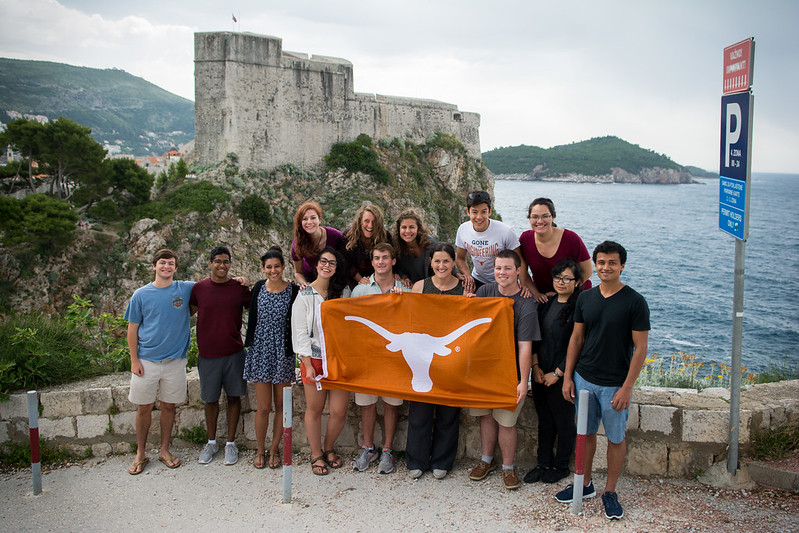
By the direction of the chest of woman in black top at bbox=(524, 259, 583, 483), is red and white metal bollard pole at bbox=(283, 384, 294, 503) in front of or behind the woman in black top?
in front

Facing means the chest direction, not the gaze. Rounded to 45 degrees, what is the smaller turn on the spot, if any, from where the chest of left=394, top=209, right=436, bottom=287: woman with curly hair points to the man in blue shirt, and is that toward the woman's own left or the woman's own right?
approximately 90° to the woman's own right

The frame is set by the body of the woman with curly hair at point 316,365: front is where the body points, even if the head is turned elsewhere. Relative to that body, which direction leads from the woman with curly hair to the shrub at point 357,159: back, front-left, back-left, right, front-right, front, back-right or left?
back-left

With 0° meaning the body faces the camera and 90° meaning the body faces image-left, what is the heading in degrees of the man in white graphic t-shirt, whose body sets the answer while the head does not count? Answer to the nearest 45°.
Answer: approximately 0°

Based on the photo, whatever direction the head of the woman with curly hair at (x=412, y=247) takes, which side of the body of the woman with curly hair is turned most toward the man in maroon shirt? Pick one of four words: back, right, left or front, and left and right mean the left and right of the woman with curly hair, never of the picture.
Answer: right

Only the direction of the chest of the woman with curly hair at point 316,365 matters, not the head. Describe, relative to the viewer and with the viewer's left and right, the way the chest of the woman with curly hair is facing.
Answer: facing the viewer and to the right of the viewer
